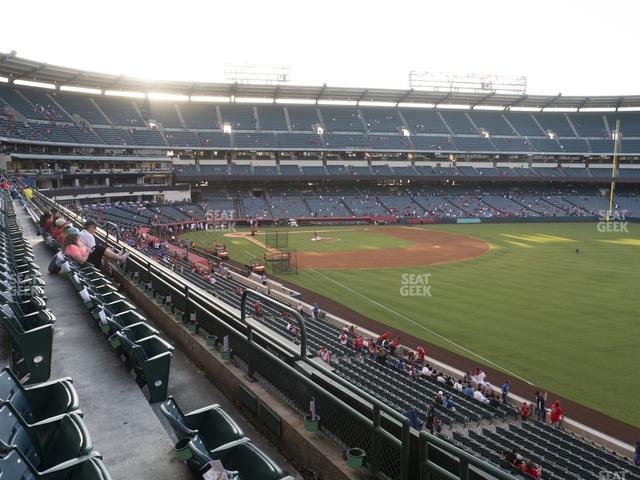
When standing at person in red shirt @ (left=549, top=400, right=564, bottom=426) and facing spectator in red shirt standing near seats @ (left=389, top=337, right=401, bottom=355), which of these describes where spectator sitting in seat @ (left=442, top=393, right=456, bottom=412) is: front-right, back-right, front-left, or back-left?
front-left

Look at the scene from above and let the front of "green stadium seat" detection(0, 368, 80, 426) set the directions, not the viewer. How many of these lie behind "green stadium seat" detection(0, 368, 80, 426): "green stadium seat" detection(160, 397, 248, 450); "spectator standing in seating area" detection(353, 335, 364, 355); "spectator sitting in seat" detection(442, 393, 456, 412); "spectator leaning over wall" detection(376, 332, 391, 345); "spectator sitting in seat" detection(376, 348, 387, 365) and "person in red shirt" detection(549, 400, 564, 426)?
0

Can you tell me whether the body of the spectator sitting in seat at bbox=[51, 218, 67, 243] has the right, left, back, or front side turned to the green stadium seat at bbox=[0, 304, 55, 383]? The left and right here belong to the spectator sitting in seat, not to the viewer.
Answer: right

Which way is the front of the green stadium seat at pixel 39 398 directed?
to the viewer's right

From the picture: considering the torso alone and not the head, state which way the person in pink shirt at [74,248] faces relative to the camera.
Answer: to the viewer's right

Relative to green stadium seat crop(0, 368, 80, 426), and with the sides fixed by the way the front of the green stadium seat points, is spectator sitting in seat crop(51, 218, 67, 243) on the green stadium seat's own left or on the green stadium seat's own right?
on the green stadium seat's own left

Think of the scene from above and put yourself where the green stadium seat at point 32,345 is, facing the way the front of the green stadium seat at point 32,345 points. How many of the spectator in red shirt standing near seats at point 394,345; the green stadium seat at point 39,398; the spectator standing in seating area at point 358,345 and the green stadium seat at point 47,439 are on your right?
2

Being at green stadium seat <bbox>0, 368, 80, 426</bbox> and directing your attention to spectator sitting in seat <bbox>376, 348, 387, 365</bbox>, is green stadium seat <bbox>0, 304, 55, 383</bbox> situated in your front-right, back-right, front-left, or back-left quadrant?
front-left

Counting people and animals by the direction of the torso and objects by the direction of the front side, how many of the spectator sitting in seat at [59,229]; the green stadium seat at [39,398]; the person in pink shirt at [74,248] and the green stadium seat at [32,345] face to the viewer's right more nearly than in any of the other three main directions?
4

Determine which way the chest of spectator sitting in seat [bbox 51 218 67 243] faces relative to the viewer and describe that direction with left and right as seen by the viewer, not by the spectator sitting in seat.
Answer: facing to the right of the viewer

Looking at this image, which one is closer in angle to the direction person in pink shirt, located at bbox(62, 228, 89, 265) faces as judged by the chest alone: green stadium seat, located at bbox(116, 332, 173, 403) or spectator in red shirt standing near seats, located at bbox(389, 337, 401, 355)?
the spectator in red shirt standing near seats

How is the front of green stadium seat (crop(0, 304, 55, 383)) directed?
to the viewer's right

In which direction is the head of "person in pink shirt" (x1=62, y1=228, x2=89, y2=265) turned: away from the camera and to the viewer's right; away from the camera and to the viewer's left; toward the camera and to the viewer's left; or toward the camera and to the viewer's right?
away from the camera and to the viewer's right

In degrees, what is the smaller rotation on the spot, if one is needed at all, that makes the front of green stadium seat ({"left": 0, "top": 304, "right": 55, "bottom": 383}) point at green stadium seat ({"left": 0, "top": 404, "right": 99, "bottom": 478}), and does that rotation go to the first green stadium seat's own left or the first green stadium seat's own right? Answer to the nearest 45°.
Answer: approximately 90° to the first green stadium seat's own right

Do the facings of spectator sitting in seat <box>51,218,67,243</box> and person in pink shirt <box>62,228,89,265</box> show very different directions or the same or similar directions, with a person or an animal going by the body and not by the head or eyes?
same or similar directions

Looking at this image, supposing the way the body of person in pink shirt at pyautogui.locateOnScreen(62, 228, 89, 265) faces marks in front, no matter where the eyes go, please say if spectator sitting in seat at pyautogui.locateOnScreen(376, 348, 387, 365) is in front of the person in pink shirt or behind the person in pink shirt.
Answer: in front

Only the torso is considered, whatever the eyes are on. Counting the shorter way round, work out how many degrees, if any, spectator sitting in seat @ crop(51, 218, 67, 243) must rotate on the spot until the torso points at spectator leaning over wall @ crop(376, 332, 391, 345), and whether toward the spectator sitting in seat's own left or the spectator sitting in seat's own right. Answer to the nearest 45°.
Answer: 0° — they already face them
